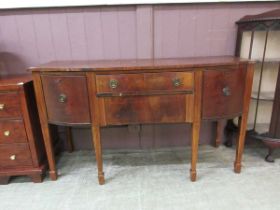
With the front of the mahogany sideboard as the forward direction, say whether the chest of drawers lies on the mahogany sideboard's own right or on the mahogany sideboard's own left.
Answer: on the mahogany sideboard's own right

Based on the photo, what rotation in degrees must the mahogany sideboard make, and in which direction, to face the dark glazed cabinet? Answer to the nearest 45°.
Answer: approximately 90° to its left

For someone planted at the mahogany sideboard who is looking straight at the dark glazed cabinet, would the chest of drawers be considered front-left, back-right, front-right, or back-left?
back-left

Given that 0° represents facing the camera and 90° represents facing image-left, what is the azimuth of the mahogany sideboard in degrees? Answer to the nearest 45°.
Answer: approximately 0°
